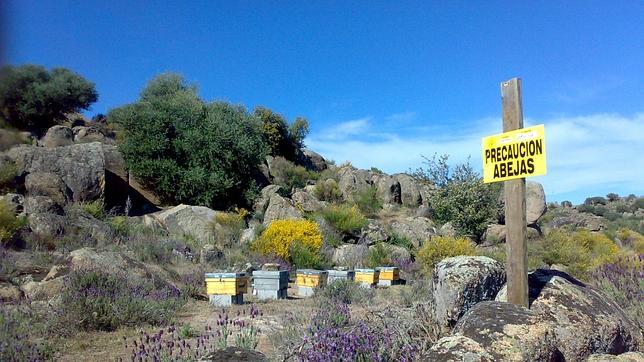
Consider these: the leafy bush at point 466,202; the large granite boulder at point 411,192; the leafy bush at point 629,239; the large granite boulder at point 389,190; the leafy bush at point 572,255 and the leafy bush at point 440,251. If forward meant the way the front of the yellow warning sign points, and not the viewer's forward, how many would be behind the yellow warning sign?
6

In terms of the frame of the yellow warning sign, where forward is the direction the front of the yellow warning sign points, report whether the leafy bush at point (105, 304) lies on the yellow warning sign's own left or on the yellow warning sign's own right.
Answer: on the yellow warning sign's own right

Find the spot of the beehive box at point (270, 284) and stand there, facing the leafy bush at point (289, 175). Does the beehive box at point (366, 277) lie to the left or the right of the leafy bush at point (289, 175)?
right

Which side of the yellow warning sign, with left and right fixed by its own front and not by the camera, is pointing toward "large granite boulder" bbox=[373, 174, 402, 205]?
back

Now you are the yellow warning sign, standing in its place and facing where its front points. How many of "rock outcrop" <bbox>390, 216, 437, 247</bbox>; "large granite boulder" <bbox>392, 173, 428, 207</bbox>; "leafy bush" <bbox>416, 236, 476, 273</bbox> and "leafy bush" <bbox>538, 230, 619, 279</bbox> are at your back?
4

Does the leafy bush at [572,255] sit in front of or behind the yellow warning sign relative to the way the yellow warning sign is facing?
behind

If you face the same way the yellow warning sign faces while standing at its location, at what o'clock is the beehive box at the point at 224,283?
The beehive box is roughly at 4 o'clock from the yellow warning sign.

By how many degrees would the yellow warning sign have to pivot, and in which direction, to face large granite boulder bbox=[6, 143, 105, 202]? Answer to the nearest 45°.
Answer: approximately 135° to its right

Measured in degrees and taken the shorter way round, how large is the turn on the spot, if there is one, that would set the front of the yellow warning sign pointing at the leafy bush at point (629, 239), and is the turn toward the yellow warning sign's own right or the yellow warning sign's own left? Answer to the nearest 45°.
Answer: approximately 180°

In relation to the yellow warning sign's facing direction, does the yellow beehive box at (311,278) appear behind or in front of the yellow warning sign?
behind

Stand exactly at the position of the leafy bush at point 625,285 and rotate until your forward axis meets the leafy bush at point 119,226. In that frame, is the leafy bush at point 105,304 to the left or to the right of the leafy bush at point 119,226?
left

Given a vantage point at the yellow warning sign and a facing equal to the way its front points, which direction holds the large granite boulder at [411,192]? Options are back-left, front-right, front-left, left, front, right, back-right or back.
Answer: back

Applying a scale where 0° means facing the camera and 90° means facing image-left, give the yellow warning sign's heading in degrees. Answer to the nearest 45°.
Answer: approximately 0°
